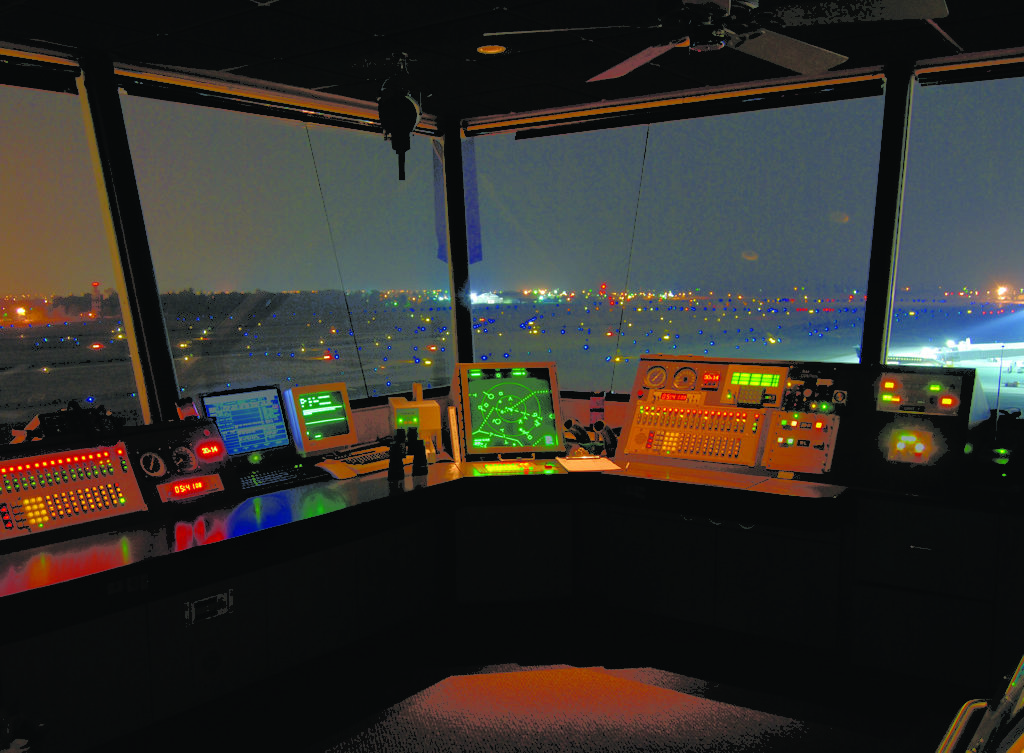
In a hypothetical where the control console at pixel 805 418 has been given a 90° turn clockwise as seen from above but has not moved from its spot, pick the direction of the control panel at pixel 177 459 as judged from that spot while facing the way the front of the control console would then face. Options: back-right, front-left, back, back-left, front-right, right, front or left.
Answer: front-left

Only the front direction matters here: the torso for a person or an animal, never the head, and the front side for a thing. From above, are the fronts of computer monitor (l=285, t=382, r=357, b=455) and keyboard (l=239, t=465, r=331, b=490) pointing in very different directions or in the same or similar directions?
same or similar directions

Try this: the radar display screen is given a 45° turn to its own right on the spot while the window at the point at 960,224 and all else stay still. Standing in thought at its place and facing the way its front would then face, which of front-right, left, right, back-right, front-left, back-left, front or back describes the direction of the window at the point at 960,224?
back-left

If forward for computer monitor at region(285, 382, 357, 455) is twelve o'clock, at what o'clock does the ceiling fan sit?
The ceiling fan is roughly at 12 o'clock from the computer monitor.

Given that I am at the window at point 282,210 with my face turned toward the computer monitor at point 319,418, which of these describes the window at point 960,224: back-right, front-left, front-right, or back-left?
front-left

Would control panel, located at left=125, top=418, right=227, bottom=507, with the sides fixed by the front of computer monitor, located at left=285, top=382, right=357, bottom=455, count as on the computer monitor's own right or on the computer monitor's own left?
on the computer monitor's own right

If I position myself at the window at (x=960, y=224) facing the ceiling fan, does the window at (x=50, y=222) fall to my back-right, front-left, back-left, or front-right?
front-right

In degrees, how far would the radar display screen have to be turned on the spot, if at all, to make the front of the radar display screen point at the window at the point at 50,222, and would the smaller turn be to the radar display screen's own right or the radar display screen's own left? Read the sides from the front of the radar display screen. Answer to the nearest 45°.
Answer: approximately 90° to the radar display screen's own right

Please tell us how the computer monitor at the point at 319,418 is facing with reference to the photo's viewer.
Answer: facing the viewer and to the right of the viewer

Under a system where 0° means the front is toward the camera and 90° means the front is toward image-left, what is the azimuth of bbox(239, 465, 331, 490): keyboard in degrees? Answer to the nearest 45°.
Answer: approximately 315°

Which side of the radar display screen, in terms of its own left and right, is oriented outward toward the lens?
front
